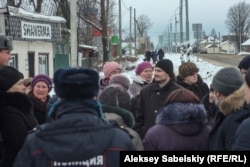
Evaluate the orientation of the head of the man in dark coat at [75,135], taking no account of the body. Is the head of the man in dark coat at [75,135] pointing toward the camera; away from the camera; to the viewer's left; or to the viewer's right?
away from the camera

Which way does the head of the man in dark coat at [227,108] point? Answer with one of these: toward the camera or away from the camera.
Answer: away from the camera

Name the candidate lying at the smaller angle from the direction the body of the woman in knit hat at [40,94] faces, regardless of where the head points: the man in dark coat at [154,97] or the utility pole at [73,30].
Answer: the man in dark coat

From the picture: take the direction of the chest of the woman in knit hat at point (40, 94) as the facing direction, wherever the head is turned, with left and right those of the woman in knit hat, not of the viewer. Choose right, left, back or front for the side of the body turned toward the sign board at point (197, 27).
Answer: back

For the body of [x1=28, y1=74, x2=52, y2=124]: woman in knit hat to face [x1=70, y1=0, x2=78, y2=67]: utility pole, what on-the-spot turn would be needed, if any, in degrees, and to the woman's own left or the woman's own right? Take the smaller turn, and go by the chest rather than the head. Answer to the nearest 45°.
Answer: approximately 180°

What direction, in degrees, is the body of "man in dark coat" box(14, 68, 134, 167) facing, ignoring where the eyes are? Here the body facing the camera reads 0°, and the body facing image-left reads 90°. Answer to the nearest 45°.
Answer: approximately 180°

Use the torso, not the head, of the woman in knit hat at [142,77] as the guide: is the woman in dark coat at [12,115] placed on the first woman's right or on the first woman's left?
on the first woman's right

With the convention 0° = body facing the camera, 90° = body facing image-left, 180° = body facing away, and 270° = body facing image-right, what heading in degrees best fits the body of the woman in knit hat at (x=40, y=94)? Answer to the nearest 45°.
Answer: approximately 0°
